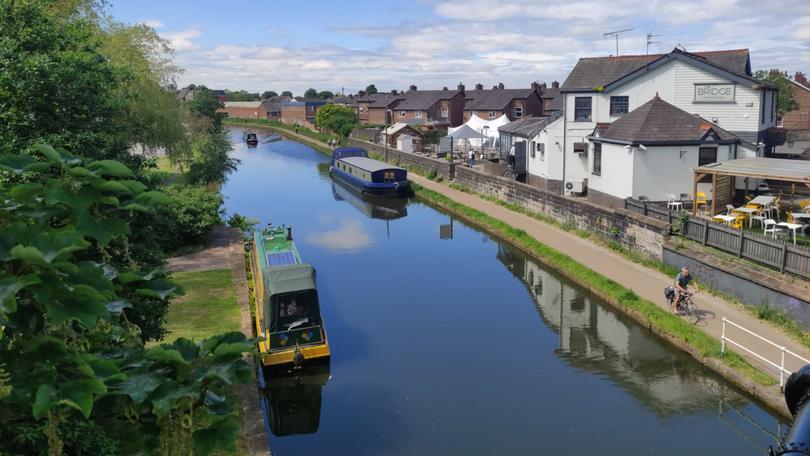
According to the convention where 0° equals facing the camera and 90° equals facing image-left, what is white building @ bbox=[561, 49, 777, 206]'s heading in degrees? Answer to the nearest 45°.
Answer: approximately 0°

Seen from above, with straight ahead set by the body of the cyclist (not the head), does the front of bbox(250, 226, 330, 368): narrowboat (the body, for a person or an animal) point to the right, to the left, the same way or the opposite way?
the opposite way

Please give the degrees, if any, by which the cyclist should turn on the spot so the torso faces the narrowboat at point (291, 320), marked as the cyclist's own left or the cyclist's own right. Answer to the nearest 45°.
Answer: approximately 90° to the cyclist's own right

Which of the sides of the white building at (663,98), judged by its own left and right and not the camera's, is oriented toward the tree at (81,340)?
front

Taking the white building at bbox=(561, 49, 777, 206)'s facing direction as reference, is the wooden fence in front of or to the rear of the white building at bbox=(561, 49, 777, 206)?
in front

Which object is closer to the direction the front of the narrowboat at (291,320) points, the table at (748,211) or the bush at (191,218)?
the bush

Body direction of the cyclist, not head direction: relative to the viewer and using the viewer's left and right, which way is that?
facing the viewer and to the right of the viewer

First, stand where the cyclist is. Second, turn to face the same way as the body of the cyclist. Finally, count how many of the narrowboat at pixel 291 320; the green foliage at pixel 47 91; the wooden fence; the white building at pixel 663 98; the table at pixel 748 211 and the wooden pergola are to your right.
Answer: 2

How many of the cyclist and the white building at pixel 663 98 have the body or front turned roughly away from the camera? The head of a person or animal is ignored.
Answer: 0

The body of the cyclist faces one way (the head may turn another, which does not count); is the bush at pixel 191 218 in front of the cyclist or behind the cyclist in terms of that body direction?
behind

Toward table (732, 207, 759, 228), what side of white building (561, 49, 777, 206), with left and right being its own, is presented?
front
